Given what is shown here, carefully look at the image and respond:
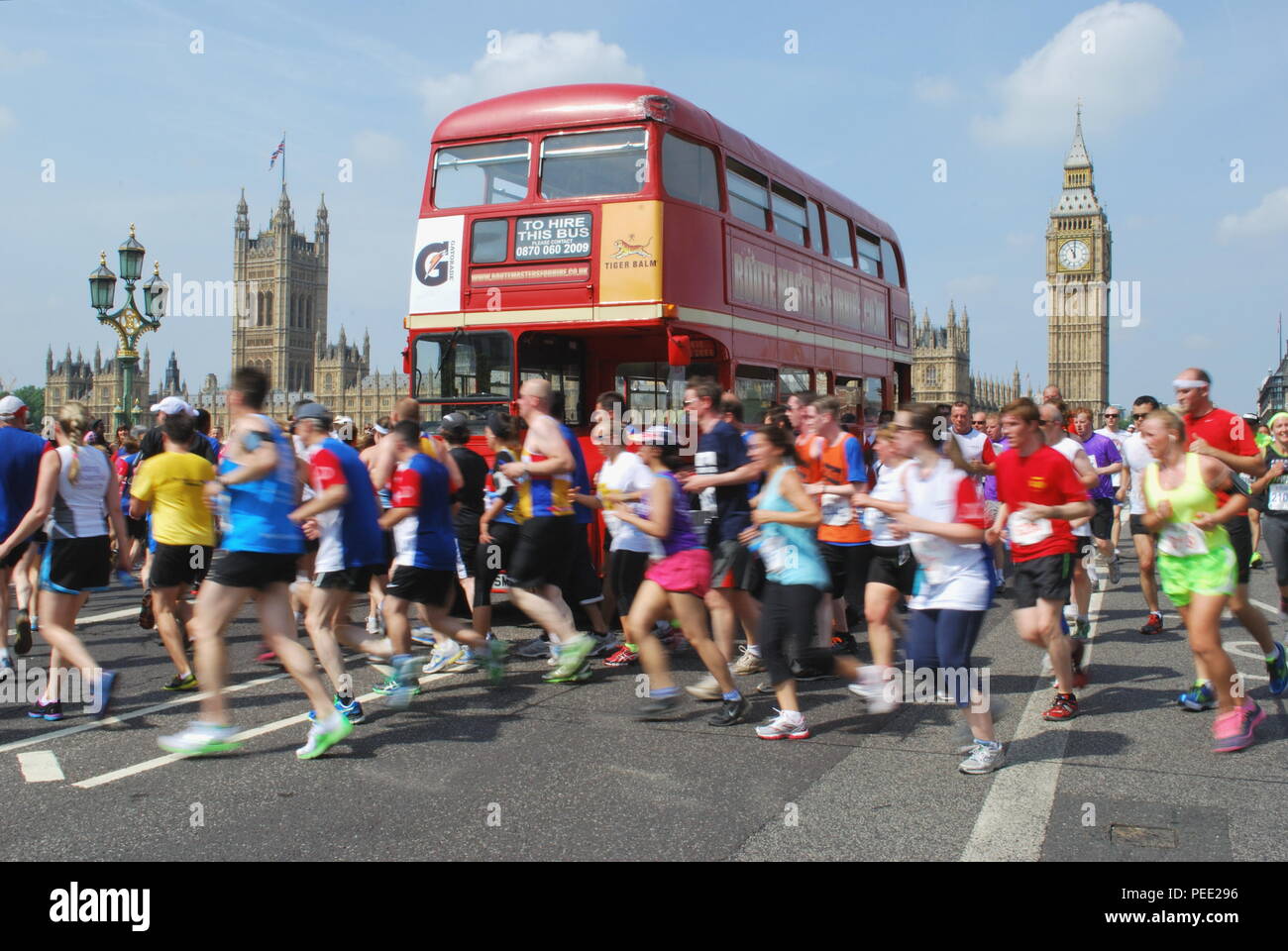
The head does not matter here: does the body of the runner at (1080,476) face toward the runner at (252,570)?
yes

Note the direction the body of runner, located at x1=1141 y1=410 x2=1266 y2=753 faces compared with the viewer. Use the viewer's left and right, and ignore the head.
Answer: facing the viewer and to the left of the viewer

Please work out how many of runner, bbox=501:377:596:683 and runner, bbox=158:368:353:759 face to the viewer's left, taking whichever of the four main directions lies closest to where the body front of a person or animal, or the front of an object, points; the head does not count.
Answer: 2

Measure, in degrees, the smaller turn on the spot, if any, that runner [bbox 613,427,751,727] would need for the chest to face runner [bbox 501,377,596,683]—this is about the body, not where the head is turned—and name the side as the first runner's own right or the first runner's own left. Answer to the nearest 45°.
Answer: approximately 45° to the first runner's own right

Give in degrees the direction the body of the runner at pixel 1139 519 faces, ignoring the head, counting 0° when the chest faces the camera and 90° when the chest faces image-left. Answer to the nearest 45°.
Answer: approximately 45°

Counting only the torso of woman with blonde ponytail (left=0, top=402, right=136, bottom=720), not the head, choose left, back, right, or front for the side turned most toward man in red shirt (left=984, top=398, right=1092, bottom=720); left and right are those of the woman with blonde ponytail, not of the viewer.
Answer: back

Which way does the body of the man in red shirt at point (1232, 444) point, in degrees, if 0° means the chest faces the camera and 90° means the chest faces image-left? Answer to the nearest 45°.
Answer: approximately 45°

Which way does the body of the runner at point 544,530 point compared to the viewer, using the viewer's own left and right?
facing to the left of the viewer

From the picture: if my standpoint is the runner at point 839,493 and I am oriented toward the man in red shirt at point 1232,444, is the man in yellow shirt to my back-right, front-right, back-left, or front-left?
back-right

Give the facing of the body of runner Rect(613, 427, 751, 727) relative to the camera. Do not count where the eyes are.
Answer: to the viewer's left

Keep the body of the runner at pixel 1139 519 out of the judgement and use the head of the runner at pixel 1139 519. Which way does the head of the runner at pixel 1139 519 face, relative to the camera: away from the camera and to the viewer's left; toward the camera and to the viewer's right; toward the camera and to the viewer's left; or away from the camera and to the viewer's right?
toward the camera and to the viewer's left

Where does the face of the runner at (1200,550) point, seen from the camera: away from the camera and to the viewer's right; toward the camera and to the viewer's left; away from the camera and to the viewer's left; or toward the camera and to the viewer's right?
toward the camera and to the viewer's left

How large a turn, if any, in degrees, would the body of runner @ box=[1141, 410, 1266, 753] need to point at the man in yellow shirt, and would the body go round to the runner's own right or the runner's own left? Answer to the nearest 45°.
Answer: approximately 45° to the runner's own right

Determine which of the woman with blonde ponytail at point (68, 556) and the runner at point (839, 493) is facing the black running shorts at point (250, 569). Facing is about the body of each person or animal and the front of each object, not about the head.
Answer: the runner

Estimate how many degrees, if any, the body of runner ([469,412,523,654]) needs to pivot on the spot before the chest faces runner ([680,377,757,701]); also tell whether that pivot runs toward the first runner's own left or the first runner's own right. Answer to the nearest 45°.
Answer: approximately 135° to the first runner's own left

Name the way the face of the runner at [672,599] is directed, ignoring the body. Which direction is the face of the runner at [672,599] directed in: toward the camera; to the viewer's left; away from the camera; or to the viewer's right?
to the viewer's left

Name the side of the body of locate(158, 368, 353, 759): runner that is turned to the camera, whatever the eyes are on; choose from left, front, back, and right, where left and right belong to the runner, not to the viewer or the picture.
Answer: left

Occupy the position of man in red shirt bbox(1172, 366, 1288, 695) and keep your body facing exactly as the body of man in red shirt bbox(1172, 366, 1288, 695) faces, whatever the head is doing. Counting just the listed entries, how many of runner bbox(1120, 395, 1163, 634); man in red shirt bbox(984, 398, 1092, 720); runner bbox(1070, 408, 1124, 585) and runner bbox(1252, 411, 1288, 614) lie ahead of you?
1

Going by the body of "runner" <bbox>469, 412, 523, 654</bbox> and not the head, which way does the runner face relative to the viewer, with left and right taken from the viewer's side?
facing to the left of the viewer

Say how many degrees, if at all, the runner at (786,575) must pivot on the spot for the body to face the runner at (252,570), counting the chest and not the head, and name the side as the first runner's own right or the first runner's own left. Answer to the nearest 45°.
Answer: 0° — they already face them

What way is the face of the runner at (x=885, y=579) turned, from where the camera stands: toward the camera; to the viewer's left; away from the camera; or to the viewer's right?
to the viewer's left
